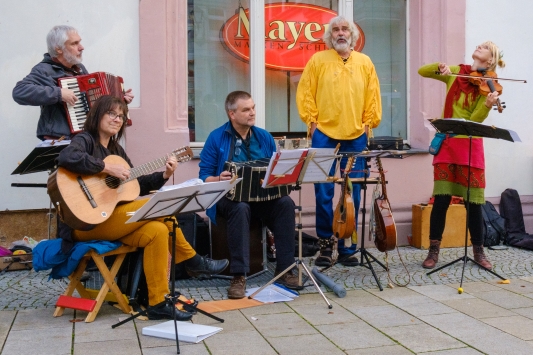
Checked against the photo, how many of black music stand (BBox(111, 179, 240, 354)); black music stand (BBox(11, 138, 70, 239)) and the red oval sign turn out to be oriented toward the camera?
1

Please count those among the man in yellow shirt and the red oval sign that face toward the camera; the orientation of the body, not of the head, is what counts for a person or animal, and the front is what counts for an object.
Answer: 2

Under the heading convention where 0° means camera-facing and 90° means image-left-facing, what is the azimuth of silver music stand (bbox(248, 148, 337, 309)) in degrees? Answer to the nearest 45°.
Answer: approximately 135°

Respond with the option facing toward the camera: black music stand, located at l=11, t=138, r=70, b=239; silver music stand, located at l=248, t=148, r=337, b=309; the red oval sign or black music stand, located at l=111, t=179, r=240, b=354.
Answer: the red oval sign

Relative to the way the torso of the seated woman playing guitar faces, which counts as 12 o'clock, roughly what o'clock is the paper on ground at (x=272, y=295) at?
The paper on ground is roughly at 10 o'clock from the seated woman playing guitar.

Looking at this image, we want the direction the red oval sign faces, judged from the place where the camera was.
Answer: facing the viewer

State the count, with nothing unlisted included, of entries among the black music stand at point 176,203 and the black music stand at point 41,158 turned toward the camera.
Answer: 0

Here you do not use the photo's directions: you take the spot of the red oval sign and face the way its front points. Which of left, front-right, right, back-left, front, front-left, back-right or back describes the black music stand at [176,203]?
front

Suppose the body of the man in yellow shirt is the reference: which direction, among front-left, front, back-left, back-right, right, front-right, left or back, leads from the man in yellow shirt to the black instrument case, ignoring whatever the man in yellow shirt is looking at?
back-left

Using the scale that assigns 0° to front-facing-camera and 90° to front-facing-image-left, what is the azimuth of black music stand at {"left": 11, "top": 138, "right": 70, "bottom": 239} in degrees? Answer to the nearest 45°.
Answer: approximately 135°

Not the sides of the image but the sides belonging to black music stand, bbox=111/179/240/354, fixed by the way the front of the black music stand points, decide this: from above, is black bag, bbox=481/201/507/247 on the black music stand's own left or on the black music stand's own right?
on the black music stand's own right

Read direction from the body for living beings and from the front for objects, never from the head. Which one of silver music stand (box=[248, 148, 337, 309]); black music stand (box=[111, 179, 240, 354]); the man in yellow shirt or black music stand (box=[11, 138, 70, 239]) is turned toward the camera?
the man in yellow shirt

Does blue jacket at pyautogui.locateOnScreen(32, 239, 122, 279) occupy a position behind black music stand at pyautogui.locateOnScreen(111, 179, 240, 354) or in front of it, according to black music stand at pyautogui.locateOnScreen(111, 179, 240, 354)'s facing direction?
in front

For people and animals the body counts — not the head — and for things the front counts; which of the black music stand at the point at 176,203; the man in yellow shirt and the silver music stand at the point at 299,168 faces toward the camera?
the man in yellow shirt

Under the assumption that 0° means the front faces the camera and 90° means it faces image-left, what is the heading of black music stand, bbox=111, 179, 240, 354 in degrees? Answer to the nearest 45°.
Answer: approximately 135°

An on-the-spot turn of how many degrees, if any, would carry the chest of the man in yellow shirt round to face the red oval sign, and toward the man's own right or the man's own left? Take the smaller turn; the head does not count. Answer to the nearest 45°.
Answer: approximately 135° to the man's own right
